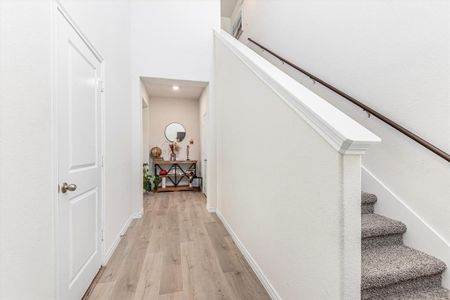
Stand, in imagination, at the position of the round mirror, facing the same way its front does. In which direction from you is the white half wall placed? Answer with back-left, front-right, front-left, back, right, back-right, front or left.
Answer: front

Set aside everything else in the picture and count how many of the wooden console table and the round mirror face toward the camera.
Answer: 2

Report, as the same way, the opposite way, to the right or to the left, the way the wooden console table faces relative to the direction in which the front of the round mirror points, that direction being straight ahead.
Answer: the same way

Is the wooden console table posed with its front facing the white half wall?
yes

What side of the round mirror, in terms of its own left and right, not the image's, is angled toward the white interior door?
front

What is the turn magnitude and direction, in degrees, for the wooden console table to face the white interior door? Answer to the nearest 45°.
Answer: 0° — it already faces it

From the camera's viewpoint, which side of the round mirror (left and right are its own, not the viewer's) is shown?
front
